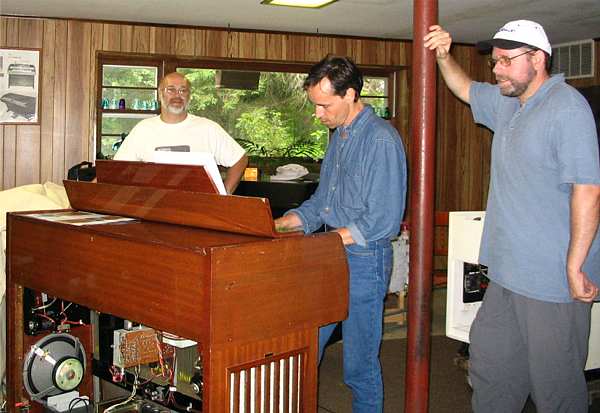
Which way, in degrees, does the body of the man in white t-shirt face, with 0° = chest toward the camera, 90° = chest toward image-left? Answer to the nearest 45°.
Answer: approximately 0°

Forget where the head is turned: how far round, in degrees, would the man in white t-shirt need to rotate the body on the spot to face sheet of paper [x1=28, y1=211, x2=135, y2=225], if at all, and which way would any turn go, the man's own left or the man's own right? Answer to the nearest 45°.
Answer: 0° — they already face it

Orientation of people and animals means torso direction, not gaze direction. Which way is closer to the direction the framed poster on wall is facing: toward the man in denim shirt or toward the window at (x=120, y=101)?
the man in denim shirt

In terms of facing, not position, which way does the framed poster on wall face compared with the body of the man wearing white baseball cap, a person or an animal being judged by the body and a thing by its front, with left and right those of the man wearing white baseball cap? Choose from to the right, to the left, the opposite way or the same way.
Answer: to the left

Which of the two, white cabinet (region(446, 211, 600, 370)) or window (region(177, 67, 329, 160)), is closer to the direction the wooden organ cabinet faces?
the white cabinet

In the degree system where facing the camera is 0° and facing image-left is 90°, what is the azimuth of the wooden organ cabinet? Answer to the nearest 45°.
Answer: approximately 225°

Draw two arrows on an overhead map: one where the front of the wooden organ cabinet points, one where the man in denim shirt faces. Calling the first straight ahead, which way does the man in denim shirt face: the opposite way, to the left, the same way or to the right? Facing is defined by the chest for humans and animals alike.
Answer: the opposite way

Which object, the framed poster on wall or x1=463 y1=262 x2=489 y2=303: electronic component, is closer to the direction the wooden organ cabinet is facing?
the electronic component
